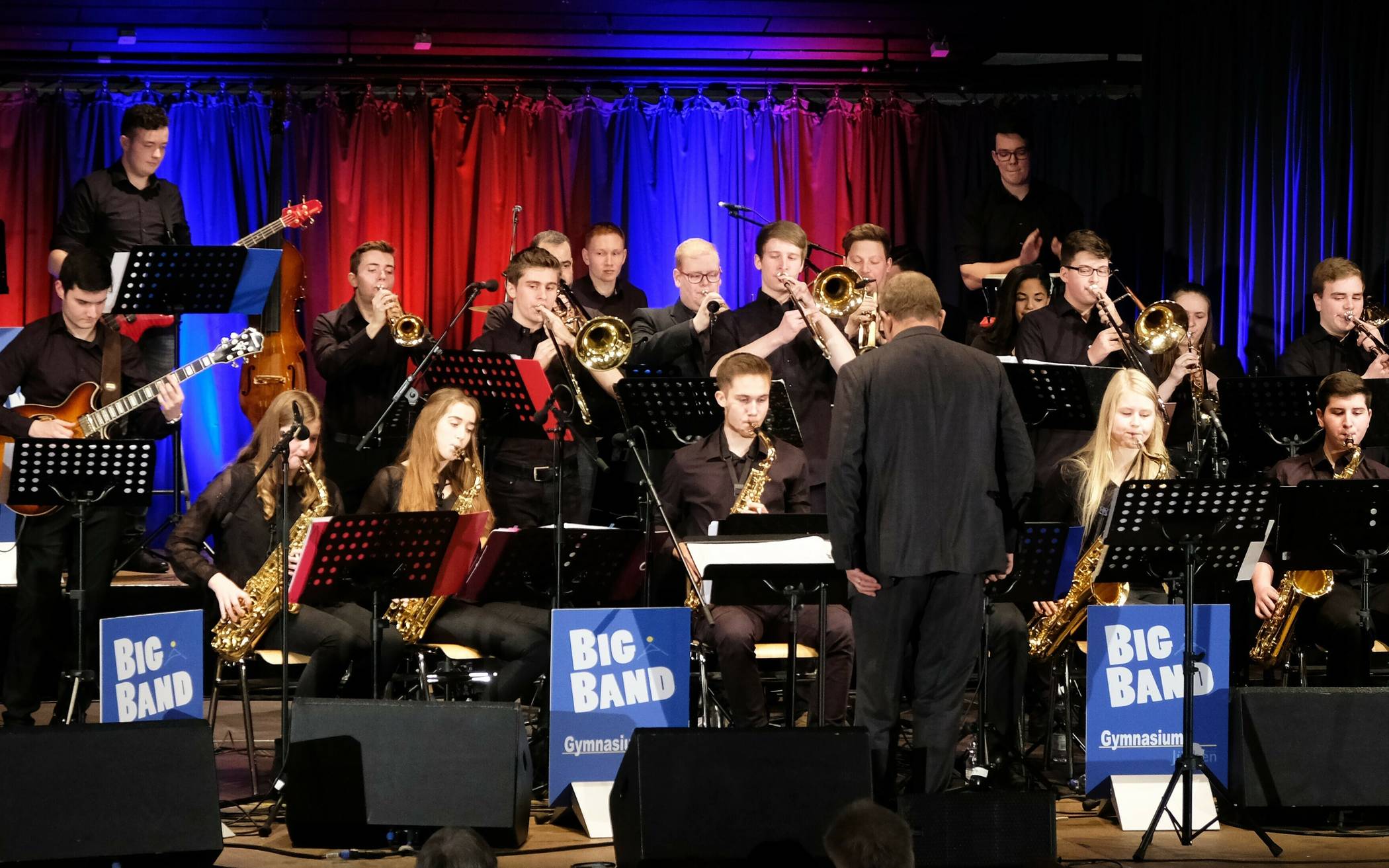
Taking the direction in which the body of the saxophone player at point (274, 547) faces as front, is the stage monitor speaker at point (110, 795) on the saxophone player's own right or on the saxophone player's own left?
on the saxophone player's own right

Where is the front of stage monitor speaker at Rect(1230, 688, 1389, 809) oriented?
away from the camera

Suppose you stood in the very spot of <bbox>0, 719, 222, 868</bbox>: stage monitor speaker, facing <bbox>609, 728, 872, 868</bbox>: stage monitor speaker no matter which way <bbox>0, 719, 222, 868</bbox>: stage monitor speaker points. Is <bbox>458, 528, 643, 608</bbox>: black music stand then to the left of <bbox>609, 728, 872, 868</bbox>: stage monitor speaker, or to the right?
left

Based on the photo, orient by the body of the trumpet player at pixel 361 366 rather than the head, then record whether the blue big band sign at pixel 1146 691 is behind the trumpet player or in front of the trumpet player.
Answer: in front

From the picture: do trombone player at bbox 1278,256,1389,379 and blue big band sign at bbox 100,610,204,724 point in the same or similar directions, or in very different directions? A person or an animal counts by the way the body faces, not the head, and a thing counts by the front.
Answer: same or similar directions

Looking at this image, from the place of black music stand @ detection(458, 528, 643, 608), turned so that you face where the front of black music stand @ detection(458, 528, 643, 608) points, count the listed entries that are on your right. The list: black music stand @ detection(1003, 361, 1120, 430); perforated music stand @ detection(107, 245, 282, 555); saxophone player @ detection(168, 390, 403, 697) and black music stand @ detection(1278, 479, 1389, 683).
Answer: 2

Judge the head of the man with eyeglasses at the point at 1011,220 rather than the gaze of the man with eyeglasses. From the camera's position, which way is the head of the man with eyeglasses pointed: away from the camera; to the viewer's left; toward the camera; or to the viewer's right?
toward the camera

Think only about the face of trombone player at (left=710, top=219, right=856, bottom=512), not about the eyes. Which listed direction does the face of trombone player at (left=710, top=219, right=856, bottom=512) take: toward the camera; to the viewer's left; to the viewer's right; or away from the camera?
toward the camera

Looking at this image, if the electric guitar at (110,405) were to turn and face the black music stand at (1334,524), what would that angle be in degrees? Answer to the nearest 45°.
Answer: approximately 45° to its left

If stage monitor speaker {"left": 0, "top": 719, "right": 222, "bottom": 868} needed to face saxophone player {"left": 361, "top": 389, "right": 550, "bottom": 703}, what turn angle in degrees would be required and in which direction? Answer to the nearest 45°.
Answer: approximately 45° to its right

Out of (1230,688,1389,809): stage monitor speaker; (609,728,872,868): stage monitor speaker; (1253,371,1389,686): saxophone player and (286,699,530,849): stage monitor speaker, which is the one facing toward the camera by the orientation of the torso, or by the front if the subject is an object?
the saxophone player

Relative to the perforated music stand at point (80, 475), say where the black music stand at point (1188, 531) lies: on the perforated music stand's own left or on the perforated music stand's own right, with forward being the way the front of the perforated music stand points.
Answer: on the perforated music stand's own right

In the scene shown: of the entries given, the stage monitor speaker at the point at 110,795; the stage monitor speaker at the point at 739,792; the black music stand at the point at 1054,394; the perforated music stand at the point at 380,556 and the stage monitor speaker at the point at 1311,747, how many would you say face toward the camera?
0

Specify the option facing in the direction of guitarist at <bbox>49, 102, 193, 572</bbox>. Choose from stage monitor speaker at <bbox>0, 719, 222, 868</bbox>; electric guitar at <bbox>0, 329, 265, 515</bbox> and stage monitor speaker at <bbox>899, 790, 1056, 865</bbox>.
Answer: stage monitor speaker at <bbox>0, 719, 222, 868</bbox>

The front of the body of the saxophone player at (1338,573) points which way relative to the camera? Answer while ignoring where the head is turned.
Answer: toward the camera

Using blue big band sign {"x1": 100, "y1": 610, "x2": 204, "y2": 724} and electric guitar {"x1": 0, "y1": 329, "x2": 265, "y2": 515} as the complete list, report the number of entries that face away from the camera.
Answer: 0

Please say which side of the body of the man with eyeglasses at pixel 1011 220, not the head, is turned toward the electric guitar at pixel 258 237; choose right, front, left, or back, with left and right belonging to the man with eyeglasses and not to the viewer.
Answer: right

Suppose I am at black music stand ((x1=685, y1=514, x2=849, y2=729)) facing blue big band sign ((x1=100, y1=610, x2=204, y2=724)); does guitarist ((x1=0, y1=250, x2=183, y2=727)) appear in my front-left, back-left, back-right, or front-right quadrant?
front-right

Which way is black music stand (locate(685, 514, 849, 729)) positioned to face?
away from the camera

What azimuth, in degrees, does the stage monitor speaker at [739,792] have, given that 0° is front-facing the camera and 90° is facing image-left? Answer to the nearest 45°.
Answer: approximately 180°

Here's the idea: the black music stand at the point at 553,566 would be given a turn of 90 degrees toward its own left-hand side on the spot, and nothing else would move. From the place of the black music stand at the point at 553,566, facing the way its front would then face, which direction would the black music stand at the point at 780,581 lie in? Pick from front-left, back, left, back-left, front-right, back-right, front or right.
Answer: back-left

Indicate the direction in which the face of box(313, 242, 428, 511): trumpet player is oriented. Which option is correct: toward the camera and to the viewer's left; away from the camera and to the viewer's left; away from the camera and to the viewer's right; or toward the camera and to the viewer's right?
toward the camera and to the viewer's right
